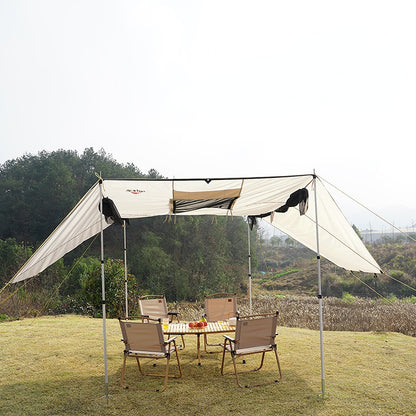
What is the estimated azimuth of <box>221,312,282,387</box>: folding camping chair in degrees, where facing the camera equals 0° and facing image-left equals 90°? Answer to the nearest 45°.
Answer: approximately 135°

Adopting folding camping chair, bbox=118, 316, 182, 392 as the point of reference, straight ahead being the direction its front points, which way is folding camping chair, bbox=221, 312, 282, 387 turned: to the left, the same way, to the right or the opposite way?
to the left

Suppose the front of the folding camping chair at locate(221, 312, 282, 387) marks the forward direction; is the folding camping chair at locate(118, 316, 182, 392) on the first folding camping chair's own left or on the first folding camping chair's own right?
on the first folding camping chair's own left

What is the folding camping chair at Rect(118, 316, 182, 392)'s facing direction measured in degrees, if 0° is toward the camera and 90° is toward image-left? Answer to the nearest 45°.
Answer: approximately 225°

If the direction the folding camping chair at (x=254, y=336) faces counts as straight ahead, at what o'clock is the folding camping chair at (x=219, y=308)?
the folding camping chair at (x=219, y=308) is roughly at 1 o'clock from the folding camping chair at (x=254, y=336).
